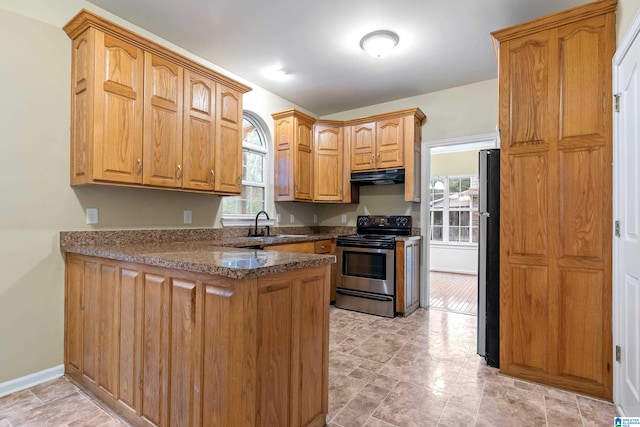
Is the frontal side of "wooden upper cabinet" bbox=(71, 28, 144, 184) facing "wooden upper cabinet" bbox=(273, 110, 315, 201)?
no

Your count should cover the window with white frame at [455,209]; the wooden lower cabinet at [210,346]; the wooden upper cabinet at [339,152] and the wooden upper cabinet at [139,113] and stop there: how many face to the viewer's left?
0

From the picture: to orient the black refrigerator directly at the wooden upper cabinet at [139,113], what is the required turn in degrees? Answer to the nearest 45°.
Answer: approximately 45° to its left

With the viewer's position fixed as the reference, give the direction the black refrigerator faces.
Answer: facing to the left of the viewer

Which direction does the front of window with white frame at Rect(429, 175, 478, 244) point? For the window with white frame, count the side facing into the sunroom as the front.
toward the camera

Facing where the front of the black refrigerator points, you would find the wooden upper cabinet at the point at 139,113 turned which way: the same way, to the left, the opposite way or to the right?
the opposite way

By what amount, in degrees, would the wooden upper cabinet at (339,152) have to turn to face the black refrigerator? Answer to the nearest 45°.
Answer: approximately 45° to its left

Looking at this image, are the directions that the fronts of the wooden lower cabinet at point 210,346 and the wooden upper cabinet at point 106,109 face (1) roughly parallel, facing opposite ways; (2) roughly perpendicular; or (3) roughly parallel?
roughly perpendicular

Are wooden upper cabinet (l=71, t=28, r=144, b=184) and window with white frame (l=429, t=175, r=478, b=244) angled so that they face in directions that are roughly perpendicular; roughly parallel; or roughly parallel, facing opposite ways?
roughly perpendicular

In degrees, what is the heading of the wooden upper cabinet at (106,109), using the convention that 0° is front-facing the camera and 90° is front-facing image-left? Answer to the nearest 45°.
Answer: approximately 315°

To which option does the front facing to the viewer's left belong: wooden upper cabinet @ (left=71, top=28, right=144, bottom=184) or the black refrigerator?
the black refrigerator

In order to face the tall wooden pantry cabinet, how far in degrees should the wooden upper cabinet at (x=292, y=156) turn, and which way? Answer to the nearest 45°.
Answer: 0° — it already faces it

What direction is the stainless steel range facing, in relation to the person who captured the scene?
facing the viewer and to the left of the viewer

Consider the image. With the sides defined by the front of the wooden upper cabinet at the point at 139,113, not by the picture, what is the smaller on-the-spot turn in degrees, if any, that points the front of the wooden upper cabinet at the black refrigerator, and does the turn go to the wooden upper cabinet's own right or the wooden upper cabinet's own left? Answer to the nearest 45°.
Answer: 0° — it already faces it

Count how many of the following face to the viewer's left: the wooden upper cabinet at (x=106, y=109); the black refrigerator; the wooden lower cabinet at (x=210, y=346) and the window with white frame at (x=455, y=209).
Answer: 1
